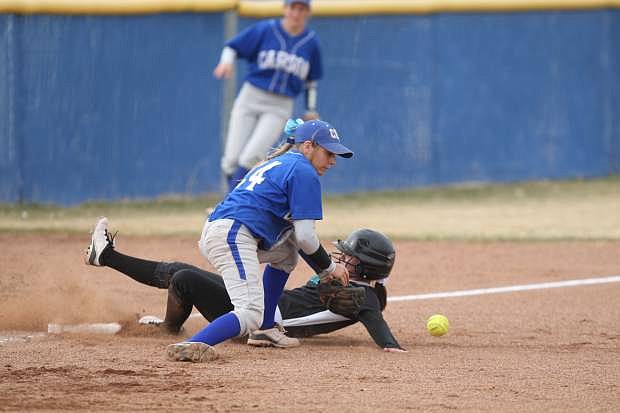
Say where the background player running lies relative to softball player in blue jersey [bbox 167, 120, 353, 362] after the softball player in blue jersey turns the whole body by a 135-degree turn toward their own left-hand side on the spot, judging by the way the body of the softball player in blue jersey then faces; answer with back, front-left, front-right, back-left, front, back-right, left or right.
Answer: front-right

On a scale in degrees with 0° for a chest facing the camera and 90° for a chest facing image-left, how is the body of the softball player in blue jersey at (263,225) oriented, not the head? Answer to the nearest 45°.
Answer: approximately 270°

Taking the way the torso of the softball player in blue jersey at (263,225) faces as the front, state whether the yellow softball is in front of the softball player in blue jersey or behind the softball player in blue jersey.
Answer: in front
